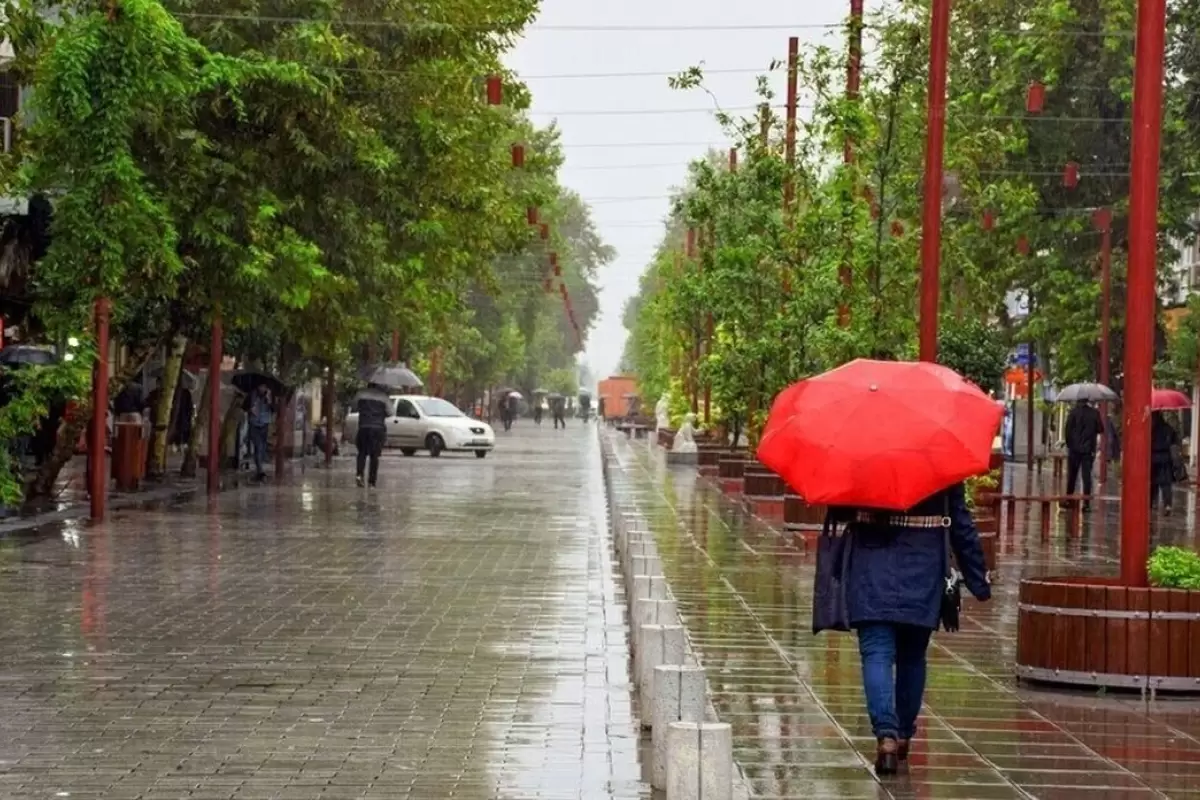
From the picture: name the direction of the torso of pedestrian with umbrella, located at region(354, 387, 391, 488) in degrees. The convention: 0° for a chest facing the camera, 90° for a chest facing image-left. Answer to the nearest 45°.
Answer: approximately 180°

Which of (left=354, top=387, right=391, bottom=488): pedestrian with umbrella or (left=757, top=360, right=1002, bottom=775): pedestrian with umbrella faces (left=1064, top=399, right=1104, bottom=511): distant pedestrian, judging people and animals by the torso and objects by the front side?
(left=757, top=360, right=1002, bottom=775): pedestrian with umbrella

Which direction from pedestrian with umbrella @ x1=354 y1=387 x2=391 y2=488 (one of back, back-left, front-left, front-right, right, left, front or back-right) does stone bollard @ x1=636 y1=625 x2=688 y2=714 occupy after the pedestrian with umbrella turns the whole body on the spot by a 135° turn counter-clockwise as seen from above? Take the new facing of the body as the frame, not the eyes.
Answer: front-left

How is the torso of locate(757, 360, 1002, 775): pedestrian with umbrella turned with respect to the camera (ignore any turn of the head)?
away from the camera
